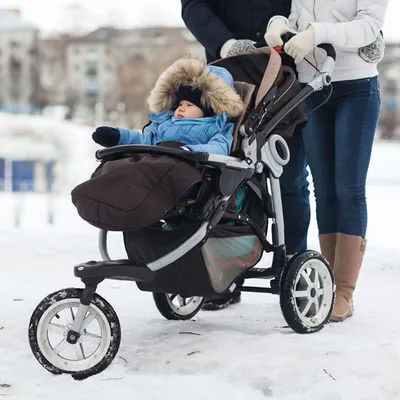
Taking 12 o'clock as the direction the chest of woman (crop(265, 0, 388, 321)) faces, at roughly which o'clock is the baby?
The baby is roughly at 12 o'clock from the woman.

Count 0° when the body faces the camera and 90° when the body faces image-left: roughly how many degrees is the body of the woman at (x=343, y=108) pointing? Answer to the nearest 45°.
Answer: approximately 45°

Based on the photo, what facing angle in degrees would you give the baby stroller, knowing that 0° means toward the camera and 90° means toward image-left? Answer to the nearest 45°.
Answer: approximately 45°

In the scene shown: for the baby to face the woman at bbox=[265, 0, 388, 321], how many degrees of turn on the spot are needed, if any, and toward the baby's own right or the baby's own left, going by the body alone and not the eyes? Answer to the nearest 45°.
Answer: approximately 180°
